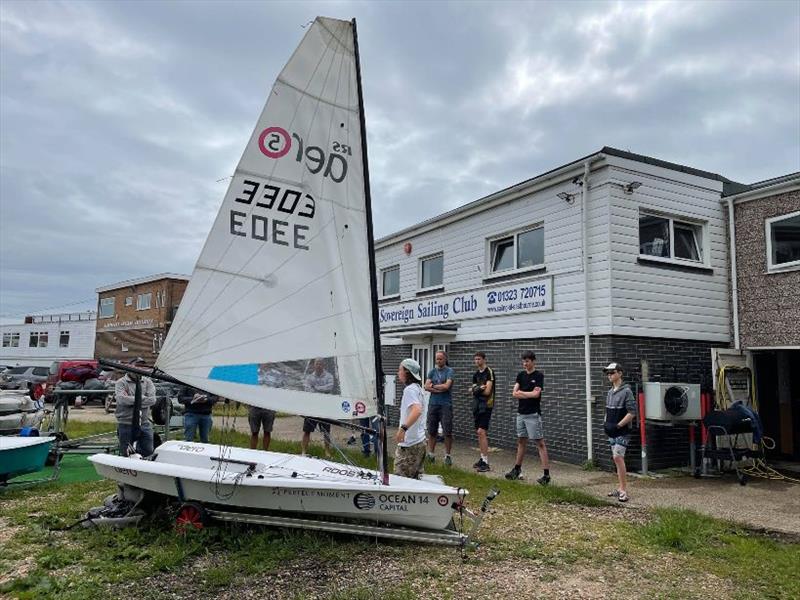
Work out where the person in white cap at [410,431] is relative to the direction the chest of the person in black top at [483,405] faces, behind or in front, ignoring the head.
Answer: in front

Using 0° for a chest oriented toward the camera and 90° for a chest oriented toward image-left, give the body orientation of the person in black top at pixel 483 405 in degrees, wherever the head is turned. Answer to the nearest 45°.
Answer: approximately 45°

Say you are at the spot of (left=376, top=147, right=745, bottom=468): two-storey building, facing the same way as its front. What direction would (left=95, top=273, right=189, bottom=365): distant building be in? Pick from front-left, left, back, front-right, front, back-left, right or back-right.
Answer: right

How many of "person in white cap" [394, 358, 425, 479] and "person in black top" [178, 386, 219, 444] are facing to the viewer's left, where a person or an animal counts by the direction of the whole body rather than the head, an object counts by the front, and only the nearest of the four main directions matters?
1

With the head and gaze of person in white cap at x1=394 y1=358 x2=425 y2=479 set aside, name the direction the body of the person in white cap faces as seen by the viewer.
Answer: to the viewer's left

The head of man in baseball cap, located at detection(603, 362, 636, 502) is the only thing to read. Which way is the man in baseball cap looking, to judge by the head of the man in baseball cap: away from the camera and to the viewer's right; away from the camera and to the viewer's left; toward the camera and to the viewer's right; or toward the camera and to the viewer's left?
toward the camera and to the viewer's left

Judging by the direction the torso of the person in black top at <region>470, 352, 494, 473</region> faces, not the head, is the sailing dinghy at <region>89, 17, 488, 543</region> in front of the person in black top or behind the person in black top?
in front

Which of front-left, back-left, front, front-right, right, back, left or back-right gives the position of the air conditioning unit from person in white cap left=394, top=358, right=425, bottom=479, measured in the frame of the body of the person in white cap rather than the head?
back-right

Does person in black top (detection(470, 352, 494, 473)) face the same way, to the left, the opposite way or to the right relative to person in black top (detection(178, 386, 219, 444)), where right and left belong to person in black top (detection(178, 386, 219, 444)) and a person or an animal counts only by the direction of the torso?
to the right

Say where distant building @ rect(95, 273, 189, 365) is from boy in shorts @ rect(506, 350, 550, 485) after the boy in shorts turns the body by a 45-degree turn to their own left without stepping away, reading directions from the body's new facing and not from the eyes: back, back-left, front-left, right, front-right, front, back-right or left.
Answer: back-right

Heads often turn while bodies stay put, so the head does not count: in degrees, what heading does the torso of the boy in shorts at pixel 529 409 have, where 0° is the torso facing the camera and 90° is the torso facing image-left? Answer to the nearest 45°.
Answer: approximately 45°

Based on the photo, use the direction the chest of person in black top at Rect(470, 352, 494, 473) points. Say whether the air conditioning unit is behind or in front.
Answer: behind

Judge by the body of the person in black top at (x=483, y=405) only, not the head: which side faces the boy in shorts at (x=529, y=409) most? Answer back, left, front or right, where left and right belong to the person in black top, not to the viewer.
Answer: left

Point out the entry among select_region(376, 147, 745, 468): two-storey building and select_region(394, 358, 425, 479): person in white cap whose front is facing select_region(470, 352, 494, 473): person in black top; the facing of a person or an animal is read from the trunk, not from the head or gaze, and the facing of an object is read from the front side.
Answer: the two-storey building
